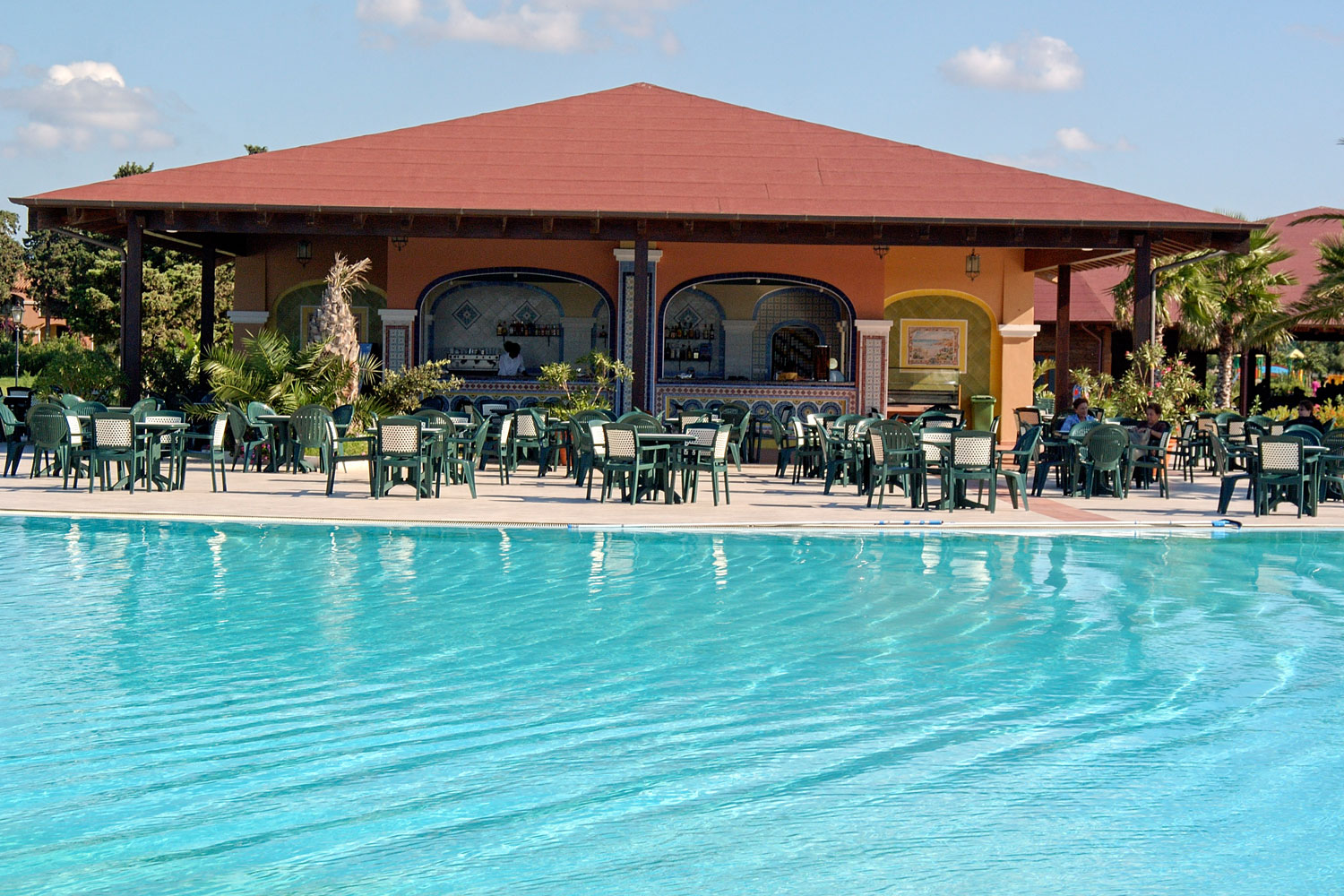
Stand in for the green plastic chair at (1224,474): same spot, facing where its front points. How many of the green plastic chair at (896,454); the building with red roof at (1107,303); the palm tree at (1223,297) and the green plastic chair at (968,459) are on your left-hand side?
2

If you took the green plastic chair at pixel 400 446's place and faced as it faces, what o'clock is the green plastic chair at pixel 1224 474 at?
the green plastic chair at pixel 1224 474 is roughly at 3 o'clock from the green plastic chair at pixel 400 446.

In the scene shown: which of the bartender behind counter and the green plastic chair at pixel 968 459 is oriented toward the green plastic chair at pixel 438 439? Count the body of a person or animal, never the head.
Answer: the bartender behind counter

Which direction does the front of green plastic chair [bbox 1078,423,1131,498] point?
away from the camera

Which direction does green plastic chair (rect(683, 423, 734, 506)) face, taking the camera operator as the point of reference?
facing away from the viewer and to the left of the viewer

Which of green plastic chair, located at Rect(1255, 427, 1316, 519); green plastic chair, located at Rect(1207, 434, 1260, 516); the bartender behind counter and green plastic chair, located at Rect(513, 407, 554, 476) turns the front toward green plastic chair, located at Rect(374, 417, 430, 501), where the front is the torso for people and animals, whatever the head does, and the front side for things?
the bartender behind counter

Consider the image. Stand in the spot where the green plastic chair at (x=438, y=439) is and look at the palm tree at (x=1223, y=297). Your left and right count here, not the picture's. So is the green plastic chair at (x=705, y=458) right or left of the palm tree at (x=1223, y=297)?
right

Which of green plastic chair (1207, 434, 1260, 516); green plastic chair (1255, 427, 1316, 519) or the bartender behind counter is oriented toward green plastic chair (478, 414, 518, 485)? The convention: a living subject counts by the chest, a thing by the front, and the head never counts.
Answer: the bartender behind counter

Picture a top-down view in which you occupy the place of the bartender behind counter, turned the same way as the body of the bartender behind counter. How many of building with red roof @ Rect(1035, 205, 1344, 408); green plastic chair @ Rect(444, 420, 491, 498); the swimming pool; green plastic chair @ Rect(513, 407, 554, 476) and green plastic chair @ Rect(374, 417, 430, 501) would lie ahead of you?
4

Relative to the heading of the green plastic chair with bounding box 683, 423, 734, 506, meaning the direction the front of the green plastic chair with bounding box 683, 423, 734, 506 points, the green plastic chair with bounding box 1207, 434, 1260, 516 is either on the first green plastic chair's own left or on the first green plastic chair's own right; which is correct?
on the first green plastic chair's own right

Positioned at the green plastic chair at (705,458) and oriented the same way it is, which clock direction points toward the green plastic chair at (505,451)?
the green plastic chair at (505,451) is roughly at 12 o'clock from the green plastic chair at (705,458).

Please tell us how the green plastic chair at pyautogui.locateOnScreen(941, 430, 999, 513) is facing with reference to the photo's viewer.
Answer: facing away from the viewer

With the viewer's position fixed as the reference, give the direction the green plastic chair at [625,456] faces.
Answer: facing away from the viewer and to the right of the viewer
